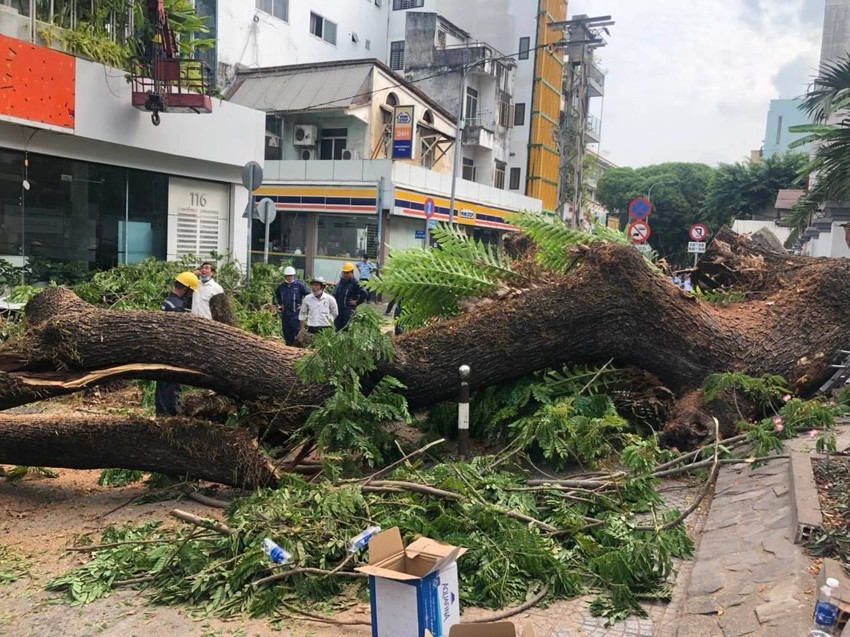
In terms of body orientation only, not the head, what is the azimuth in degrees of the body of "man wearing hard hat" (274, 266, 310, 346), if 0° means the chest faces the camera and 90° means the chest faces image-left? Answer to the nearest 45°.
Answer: approximately 0°

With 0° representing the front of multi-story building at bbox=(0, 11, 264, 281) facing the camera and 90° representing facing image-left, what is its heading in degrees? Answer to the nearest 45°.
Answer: approximately 315°

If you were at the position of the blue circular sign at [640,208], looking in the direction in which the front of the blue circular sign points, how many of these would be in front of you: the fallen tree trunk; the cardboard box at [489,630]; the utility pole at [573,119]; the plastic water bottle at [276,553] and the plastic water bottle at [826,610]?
4

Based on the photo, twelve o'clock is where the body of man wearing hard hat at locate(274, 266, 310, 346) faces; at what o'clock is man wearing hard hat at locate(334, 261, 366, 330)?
man wearing hard hat at locate(334, 261, 366, 330) is roughly at 8 o'clock from man wearing hard hat at locate(274, 266, 310, 346).

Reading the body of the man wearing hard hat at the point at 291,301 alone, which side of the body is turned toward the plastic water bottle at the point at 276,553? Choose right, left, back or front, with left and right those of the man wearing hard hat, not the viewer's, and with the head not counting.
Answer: front

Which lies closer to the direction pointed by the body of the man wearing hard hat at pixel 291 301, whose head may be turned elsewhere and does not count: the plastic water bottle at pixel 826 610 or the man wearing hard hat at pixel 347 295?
the plastic water bottle

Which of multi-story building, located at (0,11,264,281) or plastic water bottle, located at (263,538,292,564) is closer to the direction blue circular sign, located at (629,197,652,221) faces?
the plastic water bottle

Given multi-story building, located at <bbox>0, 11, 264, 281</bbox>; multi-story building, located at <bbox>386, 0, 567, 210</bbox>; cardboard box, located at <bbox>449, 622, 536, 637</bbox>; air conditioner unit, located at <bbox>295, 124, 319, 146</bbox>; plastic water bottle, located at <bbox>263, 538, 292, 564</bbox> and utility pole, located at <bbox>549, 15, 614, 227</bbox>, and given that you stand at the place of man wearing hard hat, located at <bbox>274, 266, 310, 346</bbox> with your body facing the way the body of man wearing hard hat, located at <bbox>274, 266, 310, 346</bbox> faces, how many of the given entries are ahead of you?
2

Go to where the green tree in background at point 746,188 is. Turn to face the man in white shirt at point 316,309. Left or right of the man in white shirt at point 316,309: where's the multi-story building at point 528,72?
right

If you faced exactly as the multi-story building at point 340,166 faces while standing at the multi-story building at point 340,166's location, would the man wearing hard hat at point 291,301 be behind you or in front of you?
in front

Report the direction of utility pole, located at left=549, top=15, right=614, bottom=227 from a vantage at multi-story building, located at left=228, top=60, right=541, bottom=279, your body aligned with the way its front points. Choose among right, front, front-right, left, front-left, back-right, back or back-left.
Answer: left

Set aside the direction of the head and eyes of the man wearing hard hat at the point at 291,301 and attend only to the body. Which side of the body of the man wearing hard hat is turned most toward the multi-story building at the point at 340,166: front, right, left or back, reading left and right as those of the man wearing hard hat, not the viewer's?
back

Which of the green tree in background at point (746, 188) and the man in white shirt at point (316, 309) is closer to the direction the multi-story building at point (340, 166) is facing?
the man in white shirt

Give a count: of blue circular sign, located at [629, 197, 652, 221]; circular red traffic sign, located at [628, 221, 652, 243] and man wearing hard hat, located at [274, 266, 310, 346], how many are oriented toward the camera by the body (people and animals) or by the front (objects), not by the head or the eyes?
3

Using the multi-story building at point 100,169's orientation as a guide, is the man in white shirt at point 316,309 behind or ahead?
ahead

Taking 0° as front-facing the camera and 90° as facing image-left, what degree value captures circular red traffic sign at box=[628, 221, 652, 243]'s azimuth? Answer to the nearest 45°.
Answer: approximately 0°
